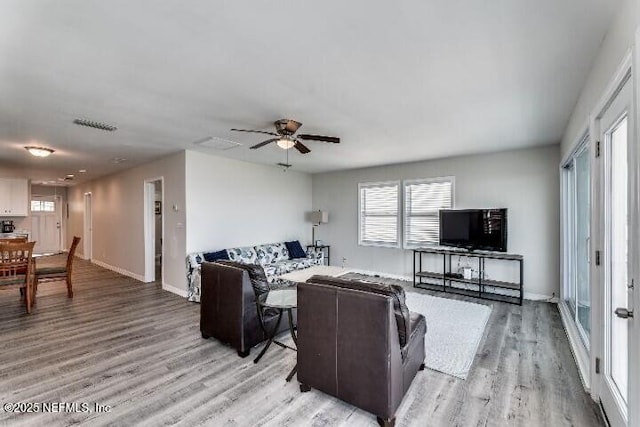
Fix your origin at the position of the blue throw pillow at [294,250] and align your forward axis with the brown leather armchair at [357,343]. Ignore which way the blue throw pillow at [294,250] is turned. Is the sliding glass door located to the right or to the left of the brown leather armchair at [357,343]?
left

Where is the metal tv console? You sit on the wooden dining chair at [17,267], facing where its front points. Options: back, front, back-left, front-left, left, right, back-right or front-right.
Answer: back-right

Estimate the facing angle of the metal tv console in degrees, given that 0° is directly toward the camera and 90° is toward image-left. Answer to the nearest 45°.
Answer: approximately 45°

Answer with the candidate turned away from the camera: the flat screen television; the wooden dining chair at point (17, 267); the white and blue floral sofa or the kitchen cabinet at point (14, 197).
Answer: the wooden dining chair

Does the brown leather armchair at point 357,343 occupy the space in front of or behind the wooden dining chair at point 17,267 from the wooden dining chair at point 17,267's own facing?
behind

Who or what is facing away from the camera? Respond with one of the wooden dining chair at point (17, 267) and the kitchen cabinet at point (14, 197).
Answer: the wooden dining chair

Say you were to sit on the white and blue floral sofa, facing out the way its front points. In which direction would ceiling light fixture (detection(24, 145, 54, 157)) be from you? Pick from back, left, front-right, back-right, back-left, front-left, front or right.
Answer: back-right

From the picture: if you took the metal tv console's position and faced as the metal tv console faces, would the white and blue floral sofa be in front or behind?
in front

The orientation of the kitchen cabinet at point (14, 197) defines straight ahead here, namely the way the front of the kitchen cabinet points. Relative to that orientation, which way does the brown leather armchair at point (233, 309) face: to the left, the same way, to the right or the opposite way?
to the left

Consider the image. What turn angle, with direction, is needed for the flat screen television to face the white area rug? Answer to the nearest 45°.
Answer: approximately 45° to its left

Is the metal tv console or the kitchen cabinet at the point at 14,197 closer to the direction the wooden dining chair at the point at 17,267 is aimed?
the kitchen cabinet

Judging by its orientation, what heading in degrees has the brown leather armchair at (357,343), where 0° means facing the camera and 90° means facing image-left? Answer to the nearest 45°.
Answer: approximately 225°

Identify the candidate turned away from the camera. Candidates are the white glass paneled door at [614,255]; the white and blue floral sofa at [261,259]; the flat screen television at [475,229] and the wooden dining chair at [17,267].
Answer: the wooden dining chair
